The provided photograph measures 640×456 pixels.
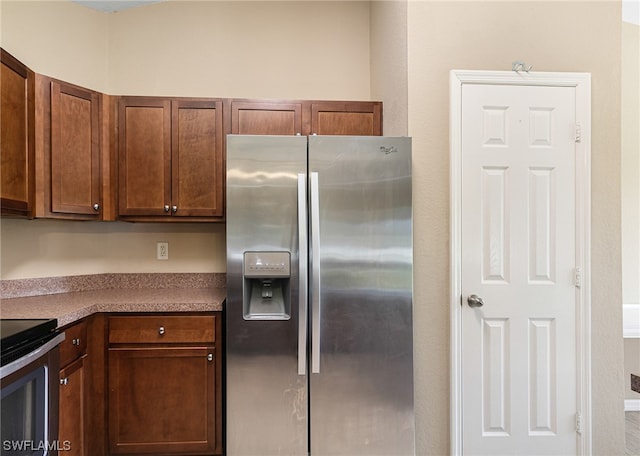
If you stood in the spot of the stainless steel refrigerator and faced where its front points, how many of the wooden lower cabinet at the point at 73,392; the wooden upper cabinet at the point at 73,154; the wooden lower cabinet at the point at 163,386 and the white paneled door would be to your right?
3

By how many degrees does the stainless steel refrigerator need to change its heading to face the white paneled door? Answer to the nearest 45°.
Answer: approximately 90° to its left

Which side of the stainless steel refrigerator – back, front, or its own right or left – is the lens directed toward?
front

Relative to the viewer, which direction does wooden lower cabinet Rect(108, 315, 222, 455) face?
toward the camera

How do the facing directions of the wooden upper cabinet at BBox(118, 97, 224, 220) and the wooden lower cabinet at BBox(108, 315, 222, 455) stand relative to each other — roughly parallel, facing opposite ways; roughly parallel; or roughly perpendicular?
roughly parallel

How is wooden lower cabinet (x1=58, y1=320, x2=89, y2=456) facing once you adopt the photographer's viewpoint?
facing the viewer and to the right of the viewer

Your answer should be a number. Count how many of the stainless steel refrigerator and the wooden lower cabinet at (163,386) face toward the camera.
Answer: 2

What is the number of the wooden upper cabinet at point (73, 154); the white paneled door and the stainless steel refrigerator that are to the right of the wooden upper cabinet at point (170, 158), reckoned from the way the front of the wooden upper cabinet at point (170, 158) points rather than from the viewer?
1

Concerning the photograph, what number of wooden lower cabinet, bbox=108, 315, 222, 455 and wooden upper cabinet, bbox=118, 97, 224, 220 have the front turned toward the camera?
2

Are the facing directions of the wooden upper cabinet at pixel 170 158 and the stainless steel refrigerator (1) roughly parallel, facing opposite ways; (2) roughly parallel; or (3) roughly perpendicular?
roughly parallel
